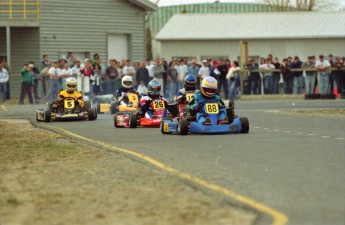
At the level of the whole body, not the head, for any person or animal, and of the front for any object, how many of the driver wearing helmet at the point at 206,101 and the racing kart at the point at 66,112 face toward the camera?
2

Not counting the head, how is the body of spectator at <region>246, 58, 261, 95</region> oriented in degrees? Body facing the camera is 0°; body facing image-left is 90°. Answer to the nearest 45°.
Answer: approximately 45°

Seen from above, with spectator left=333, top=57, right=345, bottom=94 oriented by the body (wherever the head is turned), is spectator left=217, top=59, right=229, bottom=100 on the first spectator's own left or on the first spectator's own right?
on the first spectator's own right

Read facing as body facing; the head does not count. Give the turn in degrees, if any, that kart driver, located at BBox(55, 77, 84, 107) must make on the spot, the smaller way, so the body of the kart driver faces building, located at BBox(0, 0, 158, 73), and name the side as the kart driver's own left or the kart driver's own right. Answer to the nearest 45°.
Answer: approximately 180°

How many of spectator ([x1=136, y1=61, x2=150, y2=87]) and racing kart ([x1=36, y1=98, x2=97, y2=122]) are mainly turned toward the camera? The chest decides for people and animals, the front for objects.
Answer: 2

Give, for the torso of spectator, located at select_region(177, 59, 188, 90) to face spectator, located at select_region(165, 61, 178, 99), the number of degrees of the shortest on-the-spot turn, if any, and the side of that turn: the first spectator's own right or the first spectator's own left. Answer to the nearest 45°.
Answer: approximately 45° to the first spectator's own right

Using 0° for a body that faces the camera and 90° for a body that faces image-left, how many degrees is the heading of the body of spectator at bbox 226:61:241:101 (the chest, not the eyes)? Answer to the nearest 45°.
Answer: approximately 45°

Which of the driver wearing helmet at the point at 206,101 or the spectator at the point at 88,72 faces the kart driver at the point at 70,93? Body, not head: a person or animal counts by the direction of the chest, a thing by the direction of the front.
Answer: the spectator

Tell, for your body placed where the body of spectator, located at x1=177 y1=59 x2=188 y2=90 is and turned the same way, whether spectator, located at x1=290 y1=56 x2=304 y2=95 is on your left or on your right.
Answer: on your left
